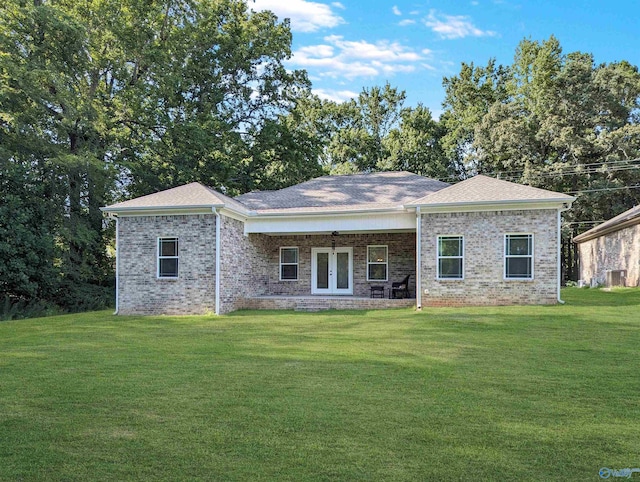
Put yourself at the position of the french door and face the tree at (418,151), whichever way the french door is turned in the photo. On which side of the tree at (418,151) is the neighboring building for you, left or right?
right

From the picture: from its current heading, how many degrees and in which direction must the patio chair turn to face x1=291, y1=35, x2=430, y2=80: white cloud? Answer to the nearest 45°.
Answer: approximately 90° to its right

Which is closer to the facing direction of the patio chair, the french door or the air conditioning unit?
the french door

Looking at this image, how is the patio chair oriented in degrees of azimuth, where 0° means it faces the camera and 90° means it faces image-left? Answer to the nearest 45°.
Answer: approximately 90°
